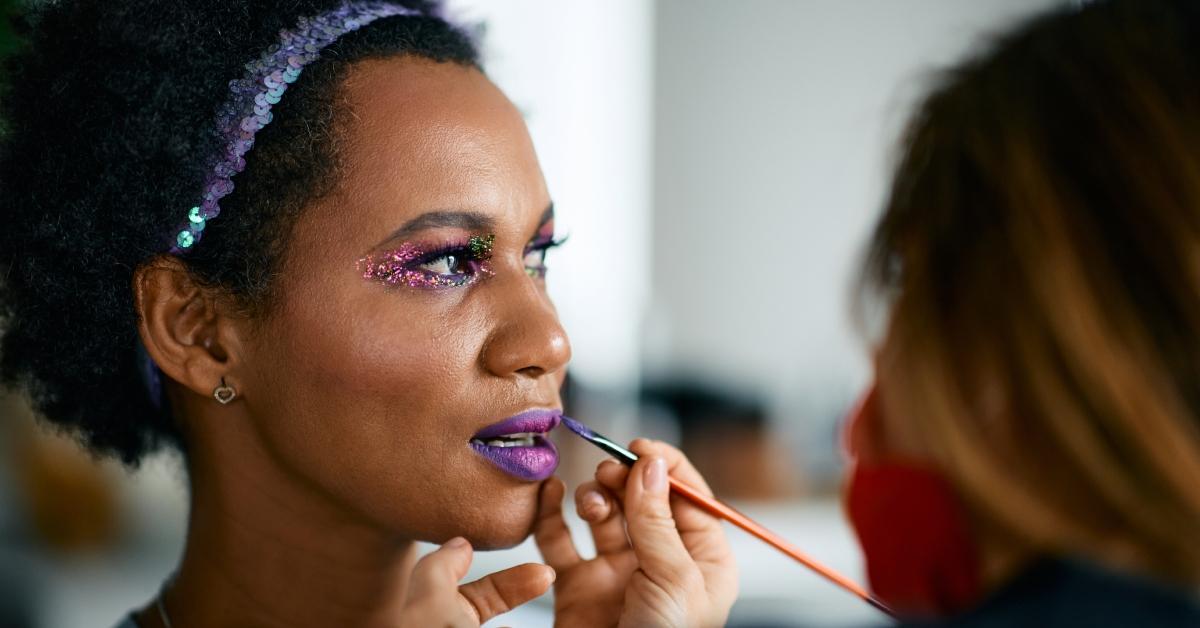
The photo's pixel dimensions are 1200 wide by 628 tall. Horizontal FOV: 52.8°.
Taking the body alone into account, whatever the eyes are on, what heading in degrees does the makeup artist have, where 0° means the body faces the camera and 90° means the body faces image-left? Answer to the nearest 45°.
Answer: approximately 135°

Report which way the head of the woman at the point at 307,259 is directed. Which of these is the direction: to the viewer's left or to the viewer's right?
to the viewer's right

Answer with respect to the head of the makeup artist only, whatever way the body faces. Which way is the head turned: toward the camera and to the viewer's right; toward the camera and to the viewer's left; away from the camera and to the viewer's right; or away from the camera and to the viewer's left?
away from the camera and to the viewer's left

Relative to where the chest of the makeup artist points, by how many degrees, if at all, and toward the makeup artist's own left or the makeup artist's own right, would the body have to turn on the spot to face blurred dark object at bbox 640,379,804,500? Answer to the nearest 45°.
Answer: approximately 45° to the makeup artist's own right

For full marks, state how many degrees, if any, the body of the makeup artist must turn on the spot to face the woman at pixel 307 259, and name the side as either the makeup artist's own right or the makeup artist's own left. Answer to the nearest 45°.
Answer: approximately 45° to the makeup artist's own left

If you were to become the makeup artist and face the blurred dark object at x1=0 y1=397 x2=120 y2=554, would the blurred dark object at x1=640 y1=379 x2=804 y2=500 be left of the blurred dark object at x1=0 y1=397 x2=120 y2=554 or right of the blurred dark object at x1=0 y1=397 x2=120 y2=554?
right

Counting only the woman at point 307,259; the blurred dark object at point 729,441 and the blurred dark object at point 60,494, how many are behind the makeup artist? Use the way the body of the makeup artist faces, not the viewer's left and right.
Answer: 0

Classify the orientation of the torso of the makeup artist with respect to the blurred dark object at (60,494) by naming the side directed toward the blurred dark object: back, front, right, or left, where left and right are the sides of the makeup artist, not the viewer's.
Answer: front
